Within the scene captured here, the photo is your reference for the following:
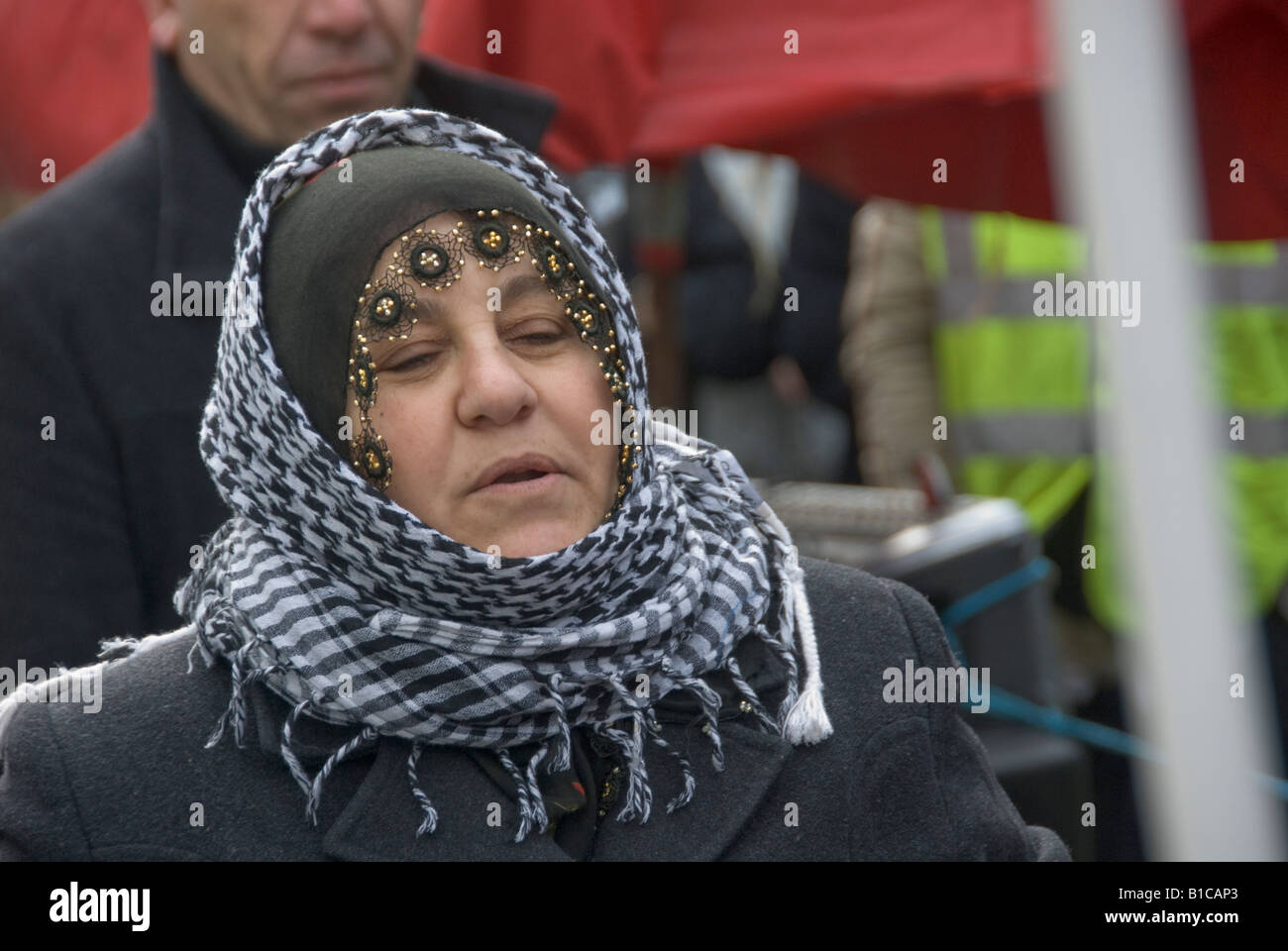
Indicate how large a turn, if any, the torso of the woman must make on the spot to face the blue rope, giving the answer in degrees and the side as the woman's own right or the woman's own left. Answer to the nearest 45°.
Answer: approximately 135° to the woman's own left

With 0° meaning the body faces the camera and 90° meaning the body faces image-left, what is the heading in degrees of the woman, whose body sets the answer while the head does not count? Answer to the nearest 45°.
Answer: approximately 0°

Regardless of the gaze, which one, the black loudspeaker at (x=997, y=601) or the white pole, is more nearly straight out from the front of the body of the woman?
the white pole

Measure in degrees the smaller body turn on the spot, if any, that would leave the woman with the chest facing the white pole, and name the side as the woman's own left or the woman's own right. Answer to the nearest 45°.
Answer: approximately 45° to the woman's own left

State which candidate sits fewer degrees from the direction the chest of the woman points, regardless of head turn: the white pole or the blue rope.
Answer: the white pole
